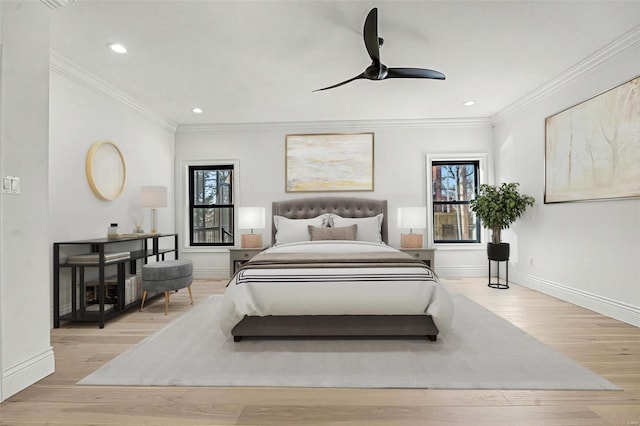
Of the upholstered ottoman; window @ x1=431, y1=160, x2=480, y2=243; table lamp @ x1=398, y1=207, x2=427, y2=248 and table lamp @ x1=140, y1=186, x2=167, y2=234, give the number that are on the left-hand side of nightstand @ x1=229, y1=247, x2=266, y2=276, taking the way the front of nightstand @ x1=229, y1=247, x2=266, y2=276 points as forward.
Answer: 2

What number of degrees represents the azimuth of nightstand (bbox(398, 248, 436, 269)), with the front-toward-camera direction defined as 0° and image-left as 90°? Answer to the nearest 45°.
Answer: approximately 0°

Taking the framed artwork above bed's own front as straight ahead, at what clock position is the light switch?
The light switch is roughly at 1 o'clock from the framed artwork above bed.

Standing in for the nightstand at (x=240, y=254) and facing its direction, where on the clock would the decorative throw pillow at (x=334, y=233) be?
The decorative throw pillow is roughly at 10 o'clock from the nightstand.

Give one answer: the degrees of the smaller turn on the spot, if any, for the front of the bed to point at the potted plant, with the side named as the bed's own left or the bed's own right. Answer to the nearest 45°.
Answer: approximately 135° to the bed's own left

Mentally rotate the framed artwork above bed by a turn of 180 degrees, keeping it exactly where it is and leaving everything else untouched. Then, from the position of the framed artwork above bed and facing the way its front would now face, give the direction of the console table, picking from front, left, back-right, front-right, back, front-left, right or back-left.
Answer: back-left

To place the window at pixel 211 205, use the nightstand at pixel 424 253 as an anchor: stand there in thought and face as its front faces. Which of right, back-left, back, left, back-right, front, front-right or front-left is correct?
right

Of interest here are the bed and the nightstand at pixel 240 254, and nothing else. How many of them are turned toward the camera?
2

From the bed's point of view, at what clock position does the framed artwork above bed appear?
The framed artwork above bed is roughly at 6 o'clock from the bed.

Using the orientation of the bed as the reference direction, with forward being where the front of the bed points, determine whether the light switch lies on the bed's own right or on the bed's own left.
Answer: on the bed's own right

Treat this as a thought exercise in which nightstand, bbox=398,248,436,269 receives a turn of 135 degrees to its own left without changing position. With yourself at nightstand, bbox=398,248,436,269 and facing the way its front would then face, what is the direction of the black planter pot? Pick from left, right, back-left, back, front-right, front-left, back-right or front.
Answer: front-right

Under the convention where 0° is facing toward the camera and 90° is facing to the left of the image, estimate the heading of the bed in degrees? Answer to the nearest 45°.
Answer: approximately 0°
